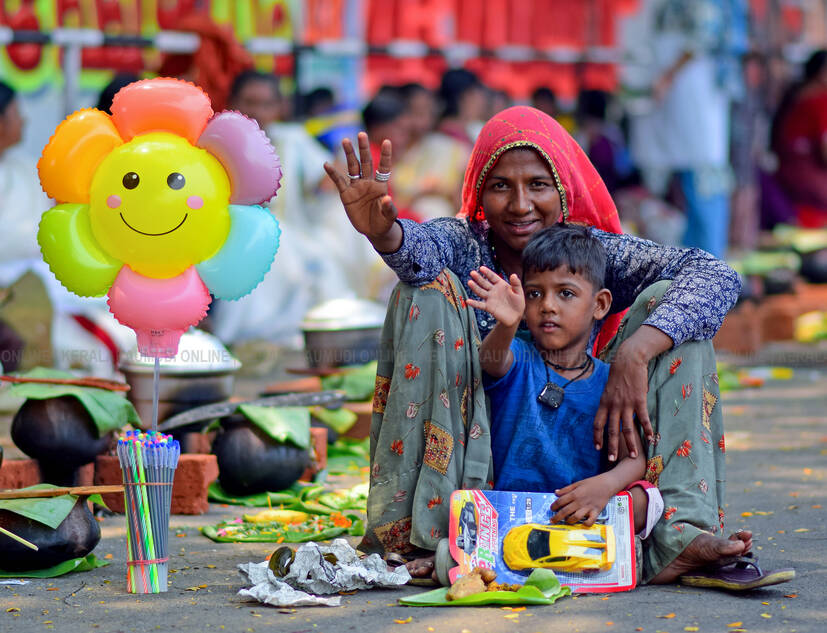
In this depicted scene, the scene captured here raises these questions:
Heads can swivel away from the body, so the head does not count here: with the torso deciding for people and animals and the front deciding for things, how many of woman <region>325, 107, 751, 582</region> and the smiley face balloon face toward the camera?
2

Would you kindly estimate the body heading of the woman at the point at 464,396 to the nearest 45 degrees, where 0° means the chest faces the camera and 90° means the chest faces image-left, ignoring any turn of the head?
approximately 0°

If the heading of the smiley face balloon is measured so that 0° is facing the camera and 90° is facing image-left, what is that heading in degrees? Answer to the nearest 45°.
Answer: approximately 0°

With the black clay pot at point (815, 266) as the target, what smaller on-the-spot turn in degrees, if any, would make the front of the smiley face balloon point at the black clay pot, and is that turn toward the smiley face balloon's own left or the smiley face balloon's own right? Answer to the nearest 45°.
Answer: approximately 135° to the smiley face balloon's own left

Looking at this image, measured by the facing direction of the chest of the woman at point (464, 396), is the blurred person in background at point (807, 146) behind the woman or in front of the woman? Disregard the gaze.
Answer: behind

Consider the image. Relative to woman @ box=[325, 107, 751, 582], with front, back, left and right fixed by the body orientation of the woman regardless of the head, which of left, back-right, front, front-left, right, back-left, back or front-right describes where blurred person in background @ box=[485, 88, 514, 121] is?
back

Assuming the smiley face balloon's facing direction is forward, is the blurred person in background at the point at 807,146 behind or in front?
behind

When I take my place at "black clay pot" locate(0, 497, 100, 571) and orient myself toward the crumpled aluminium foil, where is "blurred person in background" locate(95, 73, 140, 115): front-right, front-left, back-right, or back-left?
back-left
